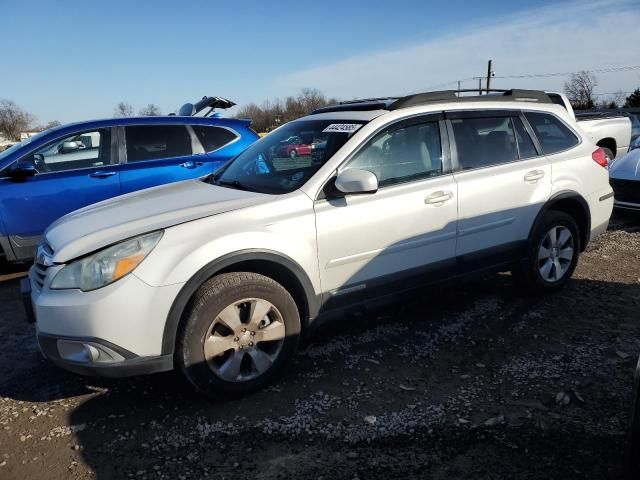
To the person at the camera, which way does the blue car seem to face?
facing to the left of the viewer

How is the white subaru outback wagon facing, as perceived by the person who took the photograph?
facing the viewer and to the left of the viewer

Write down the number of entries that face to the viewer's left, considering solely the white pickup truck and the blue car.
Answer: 2

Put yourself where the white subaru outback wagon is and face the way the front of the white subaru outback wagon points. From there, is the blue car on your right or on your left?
on your right

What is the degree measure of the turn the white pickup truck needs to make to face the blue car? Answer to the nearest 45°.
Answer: approximately 45° to its left

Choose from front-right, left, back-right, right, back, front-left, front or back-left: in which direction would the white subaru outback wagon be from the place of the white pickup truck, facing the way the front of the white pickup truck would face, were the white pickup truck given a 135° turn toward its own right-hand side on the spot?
back-right

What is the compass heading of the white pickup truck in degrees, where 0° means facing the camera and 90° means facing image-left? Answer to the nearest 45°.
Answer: approximately 90°
